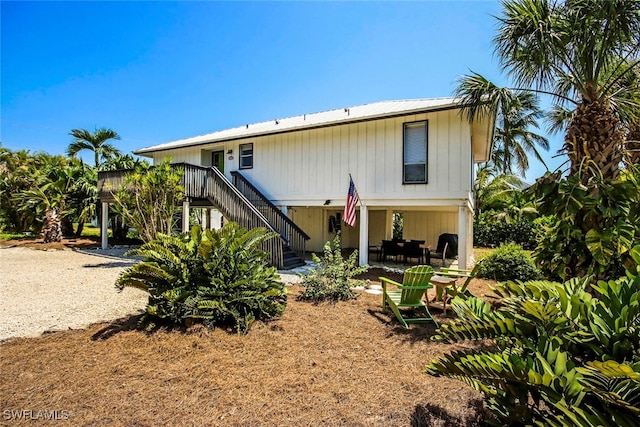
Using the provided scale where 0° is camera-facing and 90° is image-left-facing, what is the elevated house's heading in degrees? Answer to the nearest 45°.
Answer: approximately 45°

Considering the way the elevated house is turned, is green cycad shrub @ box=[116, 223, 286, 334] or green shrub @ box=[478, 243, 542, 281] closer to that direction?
the green cycad shrub

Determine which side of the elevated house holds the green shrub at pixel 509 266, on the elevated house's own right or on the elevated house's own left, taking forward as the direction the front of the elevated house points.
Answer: on the elevated house's own left

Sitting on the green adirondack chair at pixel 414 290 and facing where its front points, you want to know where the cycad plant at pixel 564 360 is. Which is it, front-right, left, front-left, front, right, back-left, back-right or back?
back-left
